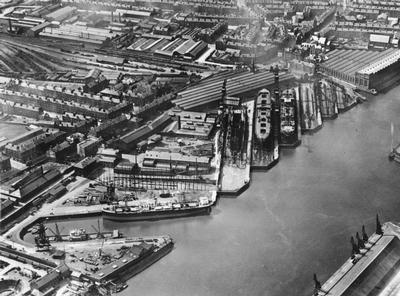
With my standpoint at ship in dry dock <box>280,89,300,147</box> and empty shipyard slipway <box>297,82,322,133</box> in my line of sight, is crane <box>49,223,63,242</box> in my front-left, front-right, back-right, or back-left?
back-left

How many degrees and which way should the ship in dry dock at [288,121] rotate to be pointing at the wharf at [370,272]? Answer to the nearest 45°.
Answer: approximately 180°

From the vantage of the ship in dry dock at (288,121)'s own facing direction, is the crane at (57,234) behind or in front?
behind

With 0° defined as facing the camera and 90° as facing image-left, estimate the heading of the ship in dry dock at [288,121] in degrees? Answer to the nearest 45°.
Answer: approximately 180°

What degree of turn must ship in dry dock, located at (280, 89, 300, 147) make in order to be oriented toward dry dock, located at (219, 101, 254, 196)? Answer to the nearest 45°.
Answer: approximately 135° to its left

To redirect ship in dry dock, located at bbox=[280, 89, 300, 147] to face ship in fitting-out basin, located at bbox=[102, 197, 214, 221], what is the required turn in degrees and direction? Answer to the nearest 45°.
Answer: approximately 135° to its left
